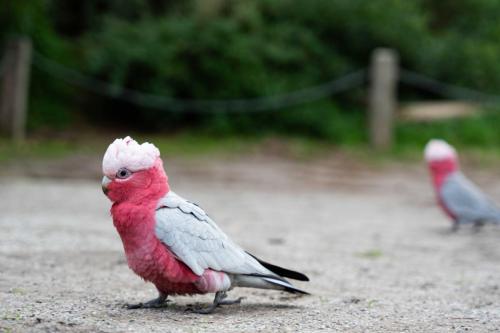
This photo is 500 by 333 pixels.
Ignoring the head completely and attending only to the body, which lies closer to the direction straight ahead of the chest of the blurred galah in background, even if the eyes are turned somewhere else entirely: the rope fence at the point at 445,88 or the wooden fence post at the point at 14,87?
the wooden fence post

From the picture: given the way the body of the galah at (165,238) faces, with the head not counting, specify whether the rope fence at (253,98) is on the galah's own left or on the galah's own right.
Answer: on the galah's own right

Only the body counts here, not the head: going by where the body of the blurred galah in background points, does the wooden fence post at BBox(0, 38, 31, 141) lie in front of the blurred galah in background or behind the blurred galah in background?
in front

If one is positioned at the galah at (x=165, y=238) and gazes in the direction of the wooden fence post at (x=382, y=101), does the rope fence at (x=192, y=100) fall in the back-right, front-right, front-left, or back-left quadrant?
front-left

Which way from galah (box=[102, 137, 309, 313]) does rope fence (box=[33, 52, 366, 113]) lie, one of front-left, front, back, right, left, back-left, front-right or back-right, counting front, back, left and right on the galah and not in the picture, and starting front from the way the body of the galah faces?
right

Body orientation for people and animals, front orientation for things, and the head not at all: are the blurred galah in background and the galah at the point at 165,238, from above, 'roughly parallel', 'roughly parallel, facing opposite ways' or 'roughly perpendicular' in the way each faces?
roughly parallel

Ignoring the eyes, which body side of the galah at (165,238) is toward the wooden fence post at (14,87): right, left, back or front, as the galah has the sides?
right

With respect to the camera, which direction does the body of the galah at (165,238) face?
to the viewer's left

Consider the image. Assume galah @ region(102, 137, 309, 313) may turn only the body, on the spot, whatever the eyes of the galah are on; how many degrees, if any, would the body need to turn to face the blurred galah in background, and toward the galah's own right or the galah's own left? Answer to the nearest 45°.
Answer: approximately 135° to the galah's own right

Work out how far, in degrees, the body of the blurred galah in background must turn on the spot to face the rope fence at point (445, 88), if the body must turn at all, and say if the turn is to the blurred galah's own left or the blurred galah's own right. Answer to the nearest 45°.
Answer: approximately 90° to the blurred galah's own right

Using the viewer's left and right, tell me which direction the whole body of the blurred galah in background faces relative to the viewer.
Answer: facing to the left of the viewer

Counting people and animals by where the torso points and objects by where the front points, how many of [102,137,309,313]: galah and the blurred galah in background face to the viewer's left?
2
